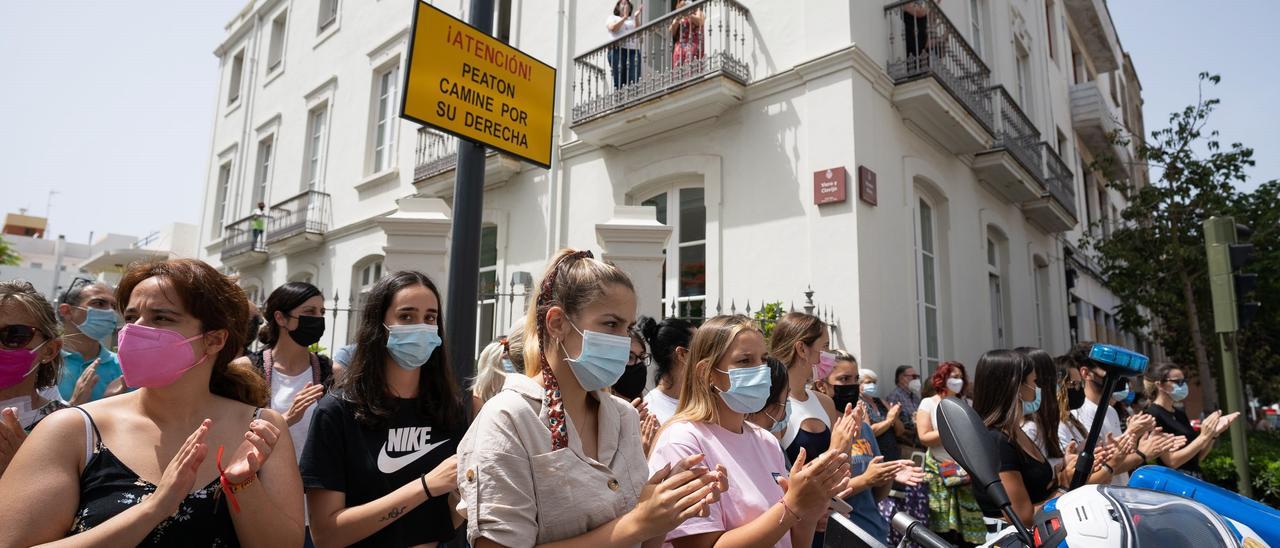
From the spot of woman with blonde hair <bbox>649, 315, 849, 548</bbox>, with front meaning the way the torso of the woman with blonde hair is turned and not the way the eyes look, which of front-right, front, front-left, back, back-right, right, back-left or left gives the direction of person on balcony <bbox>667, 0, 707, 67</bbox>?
back-left

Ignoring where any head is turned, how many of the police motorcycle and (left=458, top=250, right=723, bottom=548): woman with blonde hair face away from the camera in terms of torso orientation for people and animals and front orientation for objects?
0

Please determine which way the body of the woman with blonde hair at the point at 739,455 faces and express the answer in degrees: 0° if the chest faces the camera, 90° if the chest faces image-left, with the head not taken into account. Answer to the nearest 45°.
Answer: approximately 315°

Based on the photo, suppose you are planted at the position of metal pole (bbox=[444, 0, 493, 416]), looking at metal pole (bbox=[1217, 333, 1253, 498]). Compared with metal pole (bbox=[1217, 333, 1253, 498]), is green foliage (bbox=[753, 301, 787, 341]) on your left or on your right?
left

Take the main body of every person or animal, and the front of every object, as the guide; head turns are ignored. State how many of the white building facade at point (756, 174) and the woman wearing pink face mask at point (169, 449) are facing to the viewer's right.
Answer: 0

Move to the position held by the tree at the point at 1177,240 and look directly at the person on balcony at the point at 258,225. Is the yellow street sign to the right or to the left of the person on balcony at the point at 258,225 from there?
left

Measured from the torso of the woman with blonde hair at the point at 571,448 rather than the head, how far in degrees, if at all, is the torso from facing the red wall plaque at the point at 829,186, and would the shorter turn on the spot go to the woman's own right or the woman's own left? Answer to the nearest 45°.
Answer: approximately 90° to the woman's own left

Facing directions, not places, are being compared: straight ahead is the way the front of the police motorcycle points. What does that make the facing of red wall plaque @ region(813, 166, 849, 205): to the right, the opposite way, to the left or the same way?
to the right

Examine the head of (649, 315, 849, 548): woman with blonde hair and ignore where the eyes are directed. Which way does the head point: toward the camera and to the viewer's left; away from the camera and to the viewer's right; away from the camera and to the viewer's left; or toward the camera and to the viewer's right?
toward the camera and to the viewer's right

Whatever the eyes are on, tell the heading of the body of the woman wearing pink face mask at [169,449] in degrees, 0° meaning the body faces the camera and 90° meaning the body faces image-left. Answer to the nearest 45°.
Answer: approximately 0°

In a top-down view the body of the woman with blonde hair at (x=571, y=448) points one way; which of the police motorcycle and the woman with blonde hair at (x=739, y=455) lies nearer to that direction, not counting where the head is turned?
the police motorcycle
